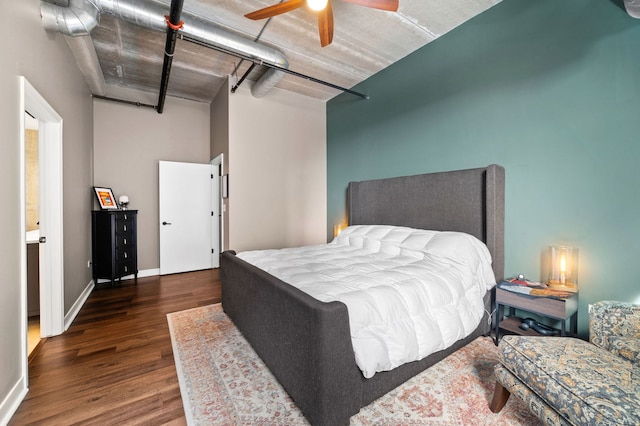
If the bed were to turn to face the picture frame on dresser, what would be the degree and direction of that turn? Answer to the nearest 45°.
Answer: approximately 90° to its right

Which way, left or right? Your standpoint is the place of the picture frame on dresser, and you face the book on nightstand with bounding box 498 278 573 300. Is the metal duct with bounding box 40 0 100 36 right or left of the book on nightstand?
right

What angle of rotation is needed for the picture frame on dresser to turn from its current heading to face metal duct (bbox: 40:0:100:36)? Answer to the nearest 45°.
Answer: approximately 45° to its right

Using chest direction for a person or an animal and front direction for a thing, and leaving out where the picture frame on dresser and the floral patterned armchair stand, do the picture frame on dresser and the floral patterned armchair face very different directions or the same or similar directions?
very different directions

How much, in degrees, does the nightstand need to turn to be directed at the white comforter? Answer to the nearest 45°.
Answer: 0° — it already faces it

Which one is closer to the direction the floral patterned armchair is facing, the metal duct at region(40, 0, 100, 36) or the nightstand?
the metal duct

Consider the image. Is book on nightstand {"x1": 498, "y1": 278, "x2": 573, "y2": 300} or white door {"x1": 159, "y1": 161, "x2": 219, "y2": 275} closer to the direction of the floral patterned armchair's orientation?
the white door

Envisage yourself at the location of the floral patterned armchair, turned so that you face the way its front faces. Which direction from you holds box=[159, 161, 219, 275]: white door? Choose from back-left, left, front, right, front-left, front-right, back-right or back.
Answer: front-right

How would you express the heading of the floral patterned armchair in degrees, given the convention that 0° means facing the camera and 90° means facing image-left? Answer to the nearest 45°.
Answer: approximately 45°

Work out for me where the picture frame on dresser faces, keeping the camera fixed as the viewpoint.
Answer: facing the viewer and to the right of the viewer

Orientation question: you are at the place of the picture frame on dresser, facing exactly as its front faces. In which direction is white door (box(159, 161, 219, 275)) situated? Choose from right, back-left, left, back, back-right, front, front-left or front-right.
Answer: front-left
